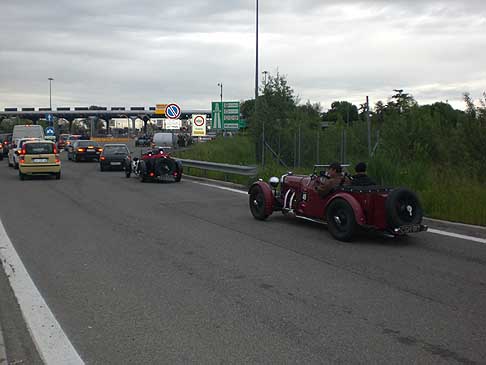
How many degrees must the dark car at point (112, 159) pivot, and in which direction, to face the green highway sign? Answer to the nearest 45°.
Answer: approximately 90° to its right

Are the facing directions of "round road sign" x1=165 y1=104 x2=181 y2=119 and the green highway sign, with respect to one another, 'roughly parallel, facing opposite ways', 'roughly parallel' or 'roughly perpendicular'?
roughly parallel

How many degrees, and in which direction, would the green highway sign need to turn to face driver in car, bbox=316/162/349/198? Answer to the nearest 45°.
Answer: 0° — it already faces them

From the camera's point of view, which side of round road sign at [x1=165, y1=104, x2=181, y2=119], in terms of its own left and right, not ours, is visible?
front

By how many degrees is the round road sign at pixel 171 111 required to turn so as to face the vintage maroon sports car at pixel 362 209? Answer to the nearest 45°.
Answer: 0° — it already faces it

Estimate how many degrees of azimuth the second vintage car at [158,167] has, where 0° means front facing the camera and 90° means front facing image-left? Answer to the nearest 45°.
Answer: approximately 135°

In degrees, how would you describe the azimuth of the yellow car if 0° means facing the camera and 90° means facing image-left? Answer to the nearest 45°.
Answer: approximately 180°

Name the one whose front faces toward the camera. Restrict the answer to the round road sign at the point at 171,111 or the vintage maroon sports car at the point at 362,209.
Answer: the round road sign

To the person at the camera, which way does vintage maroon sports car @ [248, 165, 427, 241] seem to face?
facing away from the viewer and to the left of the viewer

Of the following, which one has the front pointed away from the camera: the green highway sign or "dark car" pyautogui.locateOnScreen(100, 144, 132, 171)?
the dark car

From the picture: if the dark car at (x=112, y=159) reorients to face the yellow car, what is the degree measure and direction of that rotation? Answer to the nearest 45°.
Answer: approximately 135° to its left

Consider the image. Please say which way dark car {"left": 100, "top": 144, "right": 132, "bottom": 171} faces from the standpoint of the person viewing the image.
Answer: facing away from the viewer

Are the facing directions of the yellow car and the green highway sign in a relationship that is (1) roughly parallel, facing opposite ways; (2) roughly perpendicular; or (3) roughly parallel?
roughly parallel, facing opposite ways

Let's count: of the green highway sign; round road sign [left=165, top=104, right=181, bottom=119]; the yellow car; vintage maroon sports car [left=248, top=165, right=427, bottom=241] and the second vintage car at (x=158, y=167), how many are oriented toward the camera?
2

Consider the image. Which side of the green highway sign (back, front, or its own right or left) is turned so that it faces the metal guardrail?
front

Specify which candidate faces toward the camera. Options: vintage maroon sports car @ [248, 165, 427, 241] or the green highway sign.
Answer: the green highway sign

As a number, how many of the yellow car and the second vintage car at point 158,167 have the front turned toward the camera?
0

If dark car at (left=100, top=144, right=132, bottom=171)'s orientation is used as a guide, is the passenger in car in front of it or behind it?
behind
